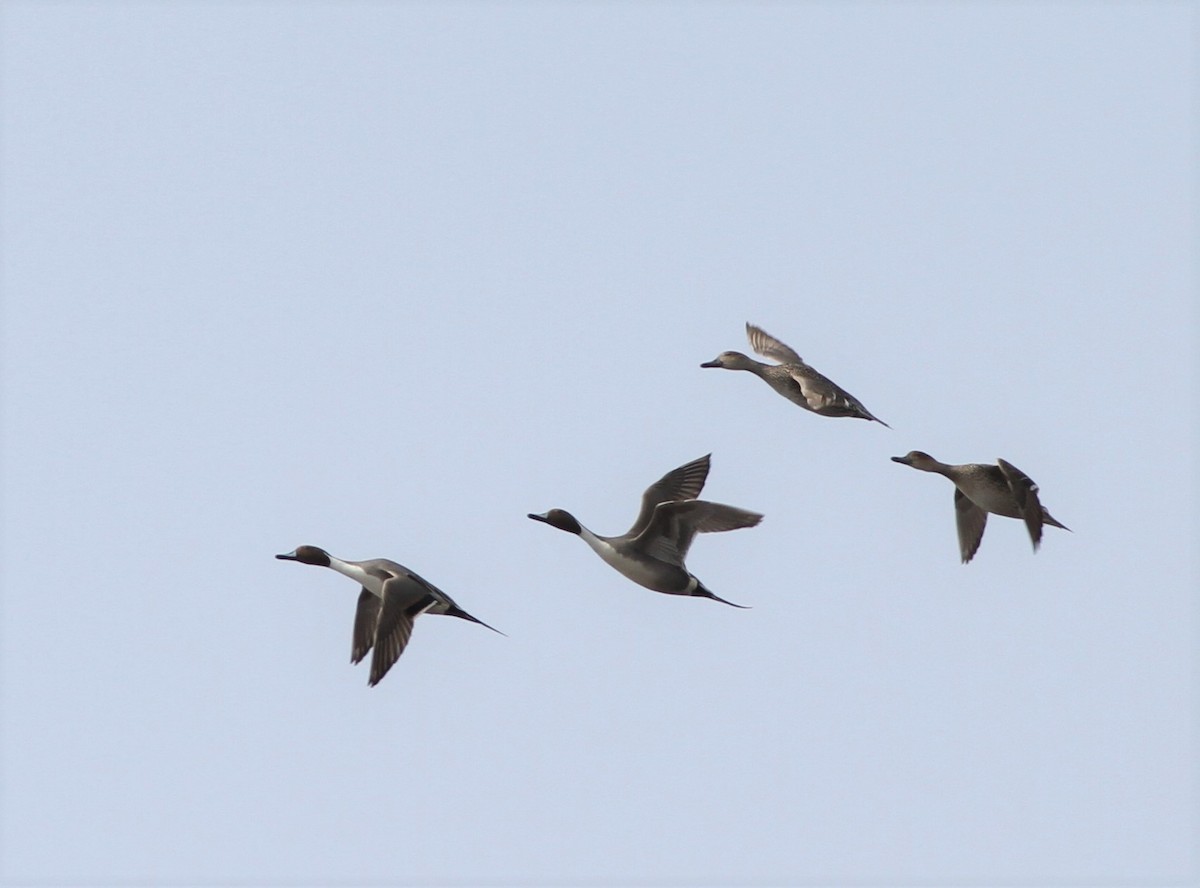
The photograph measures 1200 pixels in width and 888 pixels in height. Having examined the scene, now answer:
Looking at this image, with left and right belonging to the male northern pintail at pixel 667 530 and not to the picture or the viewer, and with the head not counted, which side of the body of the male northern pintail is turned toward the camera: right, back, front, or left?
left

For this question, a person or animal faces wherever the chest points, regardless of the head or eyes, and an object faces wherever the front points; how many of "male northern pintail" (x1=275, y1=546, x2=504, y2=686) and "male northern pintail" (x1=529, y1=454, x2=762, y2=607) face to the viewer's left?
2

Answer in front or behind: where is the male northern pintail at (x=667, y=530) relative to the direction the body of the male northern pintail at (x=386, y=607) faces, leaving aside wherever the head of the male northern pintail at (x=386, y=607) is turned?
behind

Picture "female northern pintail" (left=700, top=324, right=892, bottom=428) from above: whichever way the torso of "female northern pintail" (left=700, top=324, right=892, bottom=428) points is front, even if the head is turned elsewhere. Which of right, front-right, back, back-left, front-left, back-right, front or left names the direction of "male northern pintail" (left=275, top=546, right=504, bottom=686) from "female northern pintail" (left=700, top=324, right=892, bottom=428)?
front-left

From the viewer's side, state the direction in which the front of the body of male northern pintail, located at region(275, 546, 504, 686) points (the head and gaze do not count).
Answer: to the viewer's left

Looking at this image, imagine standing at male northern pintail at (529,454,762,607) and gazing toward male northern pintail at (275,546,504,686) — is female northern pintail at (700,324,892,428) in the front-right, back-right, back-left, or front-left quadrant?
back-right

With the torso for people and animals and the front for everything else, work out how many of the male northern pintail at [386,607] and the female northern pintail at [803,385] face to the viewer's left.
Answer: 2

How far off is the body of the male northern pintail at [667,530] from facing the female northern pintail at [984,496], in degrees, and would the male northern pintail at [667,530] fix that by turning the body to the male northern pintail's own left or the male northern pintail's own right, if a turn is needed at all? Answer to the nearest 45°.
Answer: approximately 135° to the male northern pintail's own right

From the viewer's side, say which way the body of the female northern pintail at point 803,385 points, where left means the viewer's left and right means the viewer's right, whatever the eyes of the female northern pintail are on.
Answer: facing to the left of the viewer

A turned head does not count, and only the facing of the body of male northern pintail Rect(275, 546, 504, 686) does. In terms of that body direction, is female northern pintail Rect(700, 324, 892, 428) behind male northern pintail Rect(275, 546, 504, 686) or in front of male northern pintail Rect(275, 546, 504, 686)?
behind
